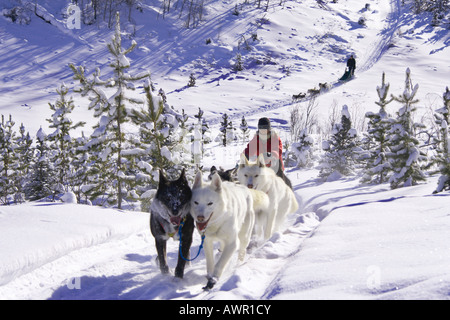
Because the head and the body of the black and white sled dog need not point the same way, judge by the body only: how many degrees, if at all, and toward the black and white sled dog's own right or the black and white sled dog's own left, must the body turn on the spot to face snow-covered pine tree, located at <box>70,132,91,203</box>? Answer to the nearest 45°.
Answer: approximately 180°

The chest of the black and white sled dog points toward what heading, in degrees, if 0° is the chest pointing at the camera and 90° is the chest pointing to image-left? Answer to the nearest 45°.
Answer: approximately 0°

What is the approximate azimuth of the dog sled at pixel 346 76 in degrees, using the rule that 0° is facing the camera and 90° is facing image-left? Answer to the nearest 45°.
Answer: approximately 45°

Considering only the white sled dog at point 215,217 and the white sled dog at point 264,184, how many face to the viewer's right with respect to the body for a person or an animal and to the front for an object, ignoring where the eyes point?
0

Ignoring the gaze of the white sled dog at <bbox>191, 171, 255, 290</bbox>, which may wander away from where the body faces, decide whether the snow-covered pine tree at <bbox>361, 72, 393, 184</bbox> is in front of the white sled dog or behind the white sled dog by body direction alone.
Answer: behind

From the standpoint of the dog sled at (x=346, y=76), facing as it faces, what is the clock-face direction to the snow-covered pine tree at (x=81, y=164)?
The snow-covered pine tree is roughly at 11 o'clock from the dog sled.

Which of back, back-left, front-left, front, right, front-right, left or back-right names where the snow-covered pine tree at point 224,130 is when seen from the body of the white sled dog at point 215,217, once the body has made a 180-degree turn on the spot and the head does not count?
front-left

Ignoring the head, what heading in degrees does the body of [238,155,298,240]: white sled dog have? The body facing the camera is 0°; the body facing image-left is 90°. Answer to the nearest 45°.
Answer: approximately 45°

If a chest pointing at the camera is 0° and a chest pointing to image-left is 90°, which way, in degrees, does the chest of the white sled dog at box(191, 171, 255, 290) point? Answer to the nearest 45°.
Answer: approximately 45°
